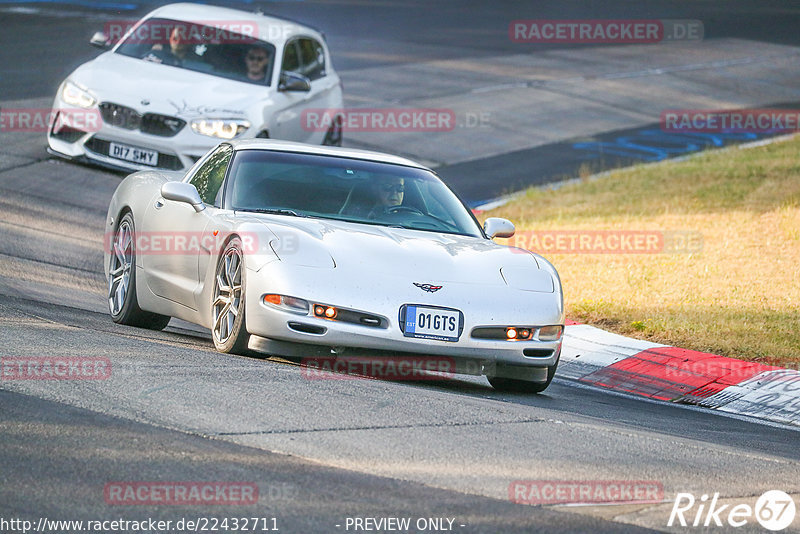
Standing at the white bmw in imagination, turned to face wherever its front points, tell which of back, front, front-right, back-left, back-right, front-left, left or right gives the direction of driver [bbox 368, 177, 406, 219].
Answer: front-left

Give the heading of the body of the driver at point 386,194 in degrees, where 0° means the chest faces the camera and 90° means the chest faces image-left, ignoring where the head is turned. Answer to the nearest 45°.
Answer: approximately 315°

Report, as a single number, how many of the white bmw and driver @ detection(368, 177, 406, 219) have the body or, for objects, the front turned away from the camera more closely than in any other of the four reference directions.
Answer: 0

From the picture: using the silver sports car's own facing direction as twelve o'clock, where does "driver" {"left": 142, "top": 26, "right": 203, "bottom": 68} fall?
The driver is roughly at 7 o'clock from the silver sports car.

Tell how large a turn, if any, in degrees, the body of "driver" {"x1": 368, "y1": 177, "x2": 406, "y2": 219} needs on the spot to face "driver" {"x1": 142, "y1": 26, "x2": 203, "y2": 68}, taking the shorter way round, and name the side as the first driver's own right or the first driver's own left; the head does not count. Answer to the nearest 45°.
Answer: approximately 135° to the first driver's own left

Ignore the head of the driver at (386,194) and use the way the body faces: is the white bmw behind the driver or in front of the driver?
behind

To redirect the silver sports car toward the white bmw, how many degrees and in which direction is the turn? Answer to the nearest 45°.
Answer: approximately 135° to its left

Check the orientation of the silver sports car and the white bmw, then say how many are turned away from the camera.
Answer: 0

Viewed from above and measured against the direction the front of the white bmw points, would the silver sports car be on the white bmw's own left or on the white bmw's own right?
on the white bmw's own left

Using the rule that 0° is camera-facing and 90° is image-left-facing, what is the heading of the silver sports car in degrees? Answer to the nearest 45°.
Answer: approximately 315°

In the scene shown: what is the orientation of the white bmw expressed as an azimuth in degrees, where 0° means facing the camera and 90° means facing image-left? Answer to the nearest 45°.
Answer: approximately 45°
